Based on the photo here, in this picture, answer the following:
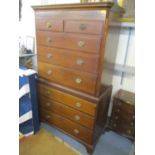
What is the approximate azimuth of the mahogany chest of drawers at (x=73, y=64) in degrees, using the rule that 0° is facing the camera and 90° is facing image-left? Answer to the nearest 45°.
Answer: approximately 45°
